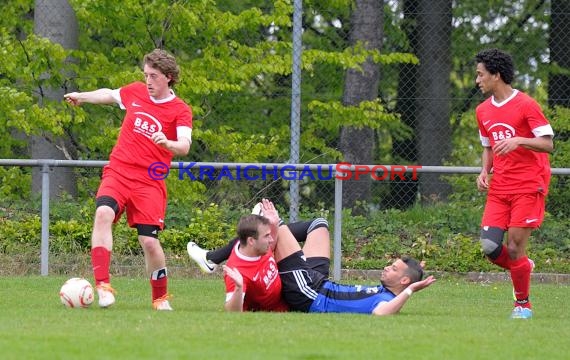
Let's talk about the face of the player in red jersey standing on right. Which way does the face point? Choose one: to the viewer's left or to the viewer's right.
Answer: to the viewer's left

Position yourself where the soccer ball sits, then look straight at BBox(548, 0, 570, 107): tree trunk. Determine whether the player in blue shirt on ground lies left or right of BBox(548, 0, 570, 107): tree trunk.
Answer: right

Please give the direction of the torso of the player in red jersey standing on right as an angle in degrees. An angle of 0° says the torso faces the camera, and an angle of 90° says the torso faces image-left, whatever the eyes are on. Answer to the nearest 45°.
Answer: approximately 45°

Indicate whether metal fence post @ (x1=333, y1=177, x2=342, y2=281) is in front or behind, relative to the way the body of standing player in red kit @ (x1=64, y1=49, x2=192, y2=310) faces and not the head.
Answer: behind

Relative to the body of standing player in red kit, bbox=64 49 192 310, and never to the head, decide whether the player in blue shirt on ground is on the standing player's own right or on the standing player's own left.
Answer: on the standing player's own left

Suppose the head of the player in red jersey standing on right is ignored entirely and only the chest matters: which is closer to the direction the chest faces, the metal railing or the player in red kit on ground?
the player in red kit on ground

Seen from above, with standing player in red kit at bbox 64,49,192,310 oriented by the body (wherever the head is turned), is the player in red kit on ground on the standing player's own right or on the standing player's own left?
on the standing player's own left

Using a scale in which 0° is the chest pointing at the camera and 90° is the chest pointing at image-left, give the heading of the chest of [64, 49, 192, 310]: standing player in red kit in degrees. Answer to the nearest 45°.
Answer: approximately 45°

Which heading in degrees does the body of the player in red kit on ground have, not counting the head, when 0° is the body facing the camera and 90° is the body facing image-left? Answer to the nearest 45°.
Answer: approximately 315°
